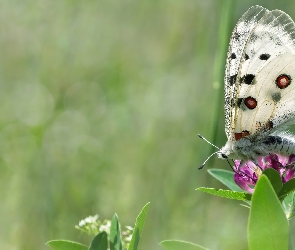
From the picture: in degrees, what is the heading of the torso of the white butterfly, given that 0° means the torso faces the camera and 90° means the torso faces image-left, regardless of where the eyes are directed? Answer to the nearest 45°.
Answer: approximately 90°
